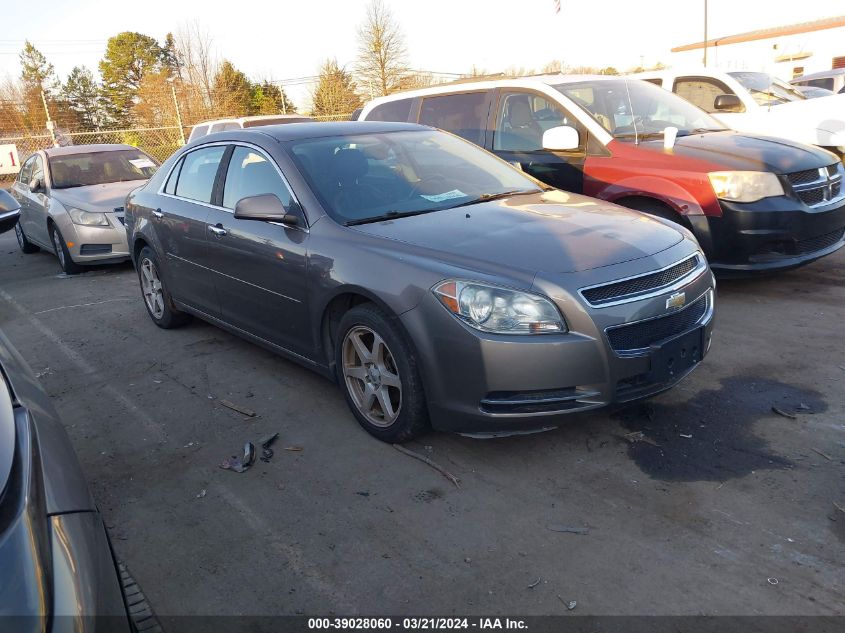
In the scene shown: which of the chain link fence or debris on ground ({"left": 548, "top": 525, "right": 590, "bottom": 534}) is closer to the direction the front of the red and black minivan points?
the debris on ground

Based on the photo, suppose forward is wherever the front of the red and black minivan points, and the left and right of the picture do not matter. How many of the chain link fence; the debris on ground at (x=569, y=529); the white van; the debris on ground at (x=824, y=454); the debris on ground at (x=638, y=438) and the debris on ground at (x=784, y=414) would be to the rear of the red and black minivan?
2

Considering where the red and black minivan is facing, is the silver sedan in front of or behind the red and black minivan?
behind

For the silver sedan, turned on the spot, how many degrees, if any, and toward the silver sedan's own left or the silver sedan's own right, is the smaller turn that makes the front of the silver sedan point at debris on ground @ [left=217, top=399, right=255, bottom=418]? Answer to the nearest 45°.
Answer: approximately 45° to the silver sedan's own right

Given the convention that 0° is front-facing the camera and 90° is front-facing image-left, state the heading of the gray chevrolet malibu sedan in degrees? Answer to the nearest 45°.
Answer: approximately 315°

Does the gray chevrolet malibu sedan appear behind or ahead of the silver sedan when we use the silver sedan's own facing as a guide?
ahead

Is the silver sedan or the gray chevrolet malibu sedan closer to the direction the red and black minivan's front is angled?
the gray chevrolet malibu sedan

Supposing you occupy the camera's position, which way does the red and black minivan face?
facing the viewer and to the right of the viewer

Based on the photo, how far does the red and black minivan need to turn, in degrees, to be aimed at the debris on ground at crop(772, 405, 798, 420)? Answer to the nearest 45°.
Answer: approximately 45° to its right

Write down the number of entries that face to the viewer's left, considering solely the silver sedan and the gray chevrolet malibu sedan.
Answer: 0
